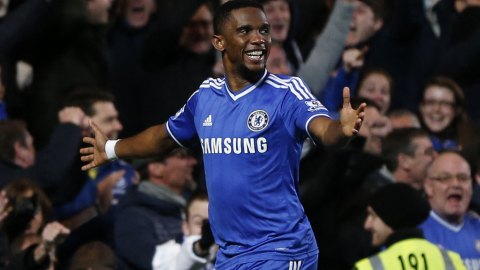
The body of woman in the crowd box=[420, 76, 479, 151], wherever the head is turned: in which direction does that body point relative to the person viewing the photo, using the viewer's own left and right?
facing the viewer and to the left of the viewer

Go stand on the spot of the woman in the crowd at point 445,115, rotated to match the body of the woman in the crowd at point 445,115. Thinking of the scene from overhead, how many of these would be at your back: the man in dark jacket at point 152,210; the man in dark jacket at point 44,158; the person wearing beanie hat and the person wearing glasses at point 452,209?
0

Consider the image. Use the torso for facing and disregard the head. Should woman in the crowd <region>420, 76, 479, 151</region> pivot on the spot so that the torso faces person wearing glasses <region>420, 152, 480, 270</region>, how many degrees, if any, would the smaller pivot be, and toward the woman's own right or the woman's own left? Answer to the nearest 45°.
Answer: approximately 45° to the woman's own left

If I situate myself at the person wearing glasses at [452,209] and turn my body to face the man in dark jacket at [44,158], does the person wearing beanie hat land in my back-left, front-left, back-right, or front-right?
front-left

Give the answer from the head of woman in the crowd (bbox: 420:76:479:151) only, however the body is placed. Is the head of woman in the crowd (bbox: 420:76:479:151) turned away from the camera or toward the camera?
toward the camera

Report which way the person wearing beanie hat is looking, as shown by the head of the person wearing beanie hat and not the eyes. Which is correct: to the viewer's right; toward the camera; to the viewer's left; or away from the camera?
to the viewer's left

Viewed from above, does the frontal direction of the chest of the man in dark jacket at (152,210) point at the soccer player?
no

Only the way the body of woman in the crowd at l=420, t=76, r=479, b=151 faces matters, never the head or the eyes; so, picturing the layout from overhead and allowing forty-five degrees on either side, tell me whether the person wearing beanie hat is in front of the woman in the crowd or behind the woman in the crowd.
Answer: in front

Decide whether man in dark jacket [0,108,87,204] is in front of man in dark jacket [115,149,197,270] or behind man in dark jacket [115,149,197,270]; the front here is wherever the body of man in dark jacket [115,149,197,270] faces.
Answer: behind

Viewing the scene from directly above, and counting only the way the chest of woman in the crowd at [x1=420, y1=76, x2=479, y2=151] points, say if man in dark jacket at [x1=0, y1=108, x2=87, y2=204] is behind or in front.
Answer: in front
